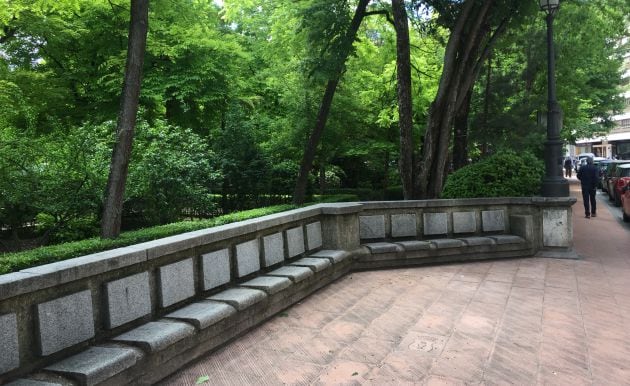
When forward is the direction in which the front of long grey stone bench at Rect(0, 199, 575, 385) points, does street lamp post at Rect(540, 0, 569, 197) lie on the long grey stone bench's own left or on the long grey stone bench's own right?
on the long grey stone bench's own left

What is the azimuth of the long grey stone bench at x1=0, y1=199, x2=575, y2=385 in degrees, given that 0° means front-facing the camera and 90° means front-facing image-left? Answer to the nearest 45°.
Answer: approximately 315°

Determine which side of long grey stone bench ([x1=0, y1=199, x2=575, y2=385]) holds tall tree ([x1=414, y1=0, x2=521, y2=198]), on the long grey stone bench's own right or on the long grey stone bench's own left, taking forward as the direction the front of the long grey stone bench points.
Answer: on the long grey stone bench's own left

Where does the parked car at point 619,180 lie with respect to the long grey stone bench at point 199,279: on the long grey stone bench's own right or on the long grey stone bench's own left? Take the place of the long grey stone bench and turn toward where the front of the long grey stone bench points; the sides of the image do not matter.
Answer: on the long grey stone bench's own left

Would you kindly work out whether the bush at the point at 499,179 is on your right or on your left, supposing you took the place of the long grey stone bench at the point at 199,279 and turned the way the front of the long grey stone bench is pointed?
on your left

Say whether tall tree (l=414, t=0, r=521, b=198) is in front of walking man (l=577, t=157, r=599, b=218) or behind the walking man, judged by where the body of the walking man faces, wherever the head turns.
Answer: behind
